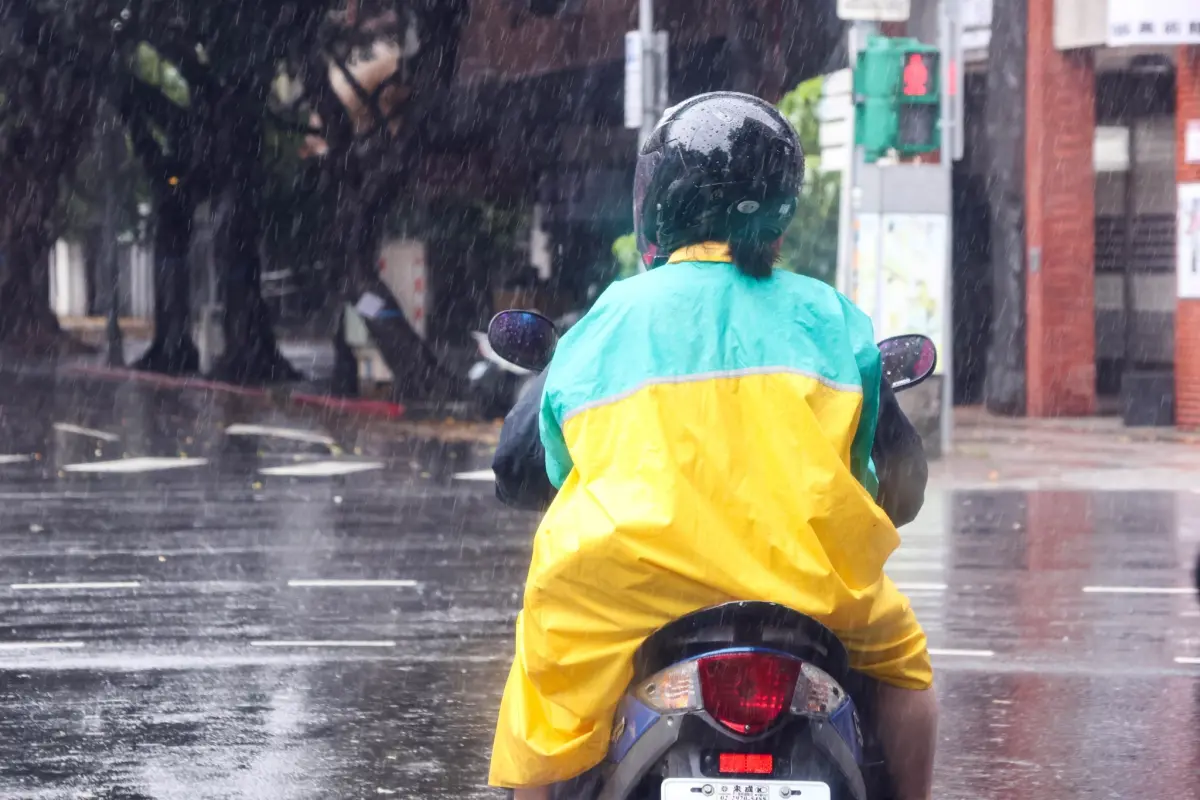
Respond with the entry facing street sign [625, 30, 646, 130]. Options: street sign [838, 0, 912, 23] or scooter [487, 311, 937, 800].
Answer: the scooter

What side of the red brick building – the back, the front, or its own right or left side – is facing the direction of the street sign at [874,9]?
front

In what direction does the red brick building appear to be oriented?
toward the camera

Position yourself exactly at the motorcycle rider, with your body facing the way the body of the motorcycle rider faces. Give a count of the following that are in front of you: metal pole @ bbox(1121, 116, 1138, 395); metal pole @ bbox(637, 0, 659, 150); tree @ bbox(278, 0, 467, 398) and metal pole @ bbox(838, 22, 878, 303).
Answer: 4

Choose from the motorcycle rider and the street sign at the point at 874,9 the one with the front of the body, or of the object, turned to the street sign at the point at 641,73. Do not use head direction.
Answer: the motorcycle rider

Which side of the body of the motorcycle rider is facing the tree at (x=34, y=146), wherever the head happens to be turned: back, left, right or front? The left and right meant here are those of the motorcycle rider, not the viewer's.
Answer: front

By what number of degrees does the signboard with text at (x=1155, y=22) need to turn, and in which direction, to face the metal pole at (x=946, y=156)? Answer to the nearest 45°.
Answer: approximately 45° to its right

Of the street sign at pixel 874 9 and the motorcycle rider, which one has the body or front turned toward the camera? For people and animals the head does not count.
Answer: the street sign

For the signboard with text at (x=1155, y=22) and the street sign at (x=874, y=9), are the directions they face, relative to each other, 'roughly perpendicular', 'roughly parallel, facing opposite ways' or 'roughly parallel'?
roughly parallel

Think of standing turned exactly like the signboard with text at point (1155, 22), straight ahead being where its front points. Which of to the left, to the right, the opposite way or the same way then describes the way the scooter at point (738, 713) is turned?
the opposite way

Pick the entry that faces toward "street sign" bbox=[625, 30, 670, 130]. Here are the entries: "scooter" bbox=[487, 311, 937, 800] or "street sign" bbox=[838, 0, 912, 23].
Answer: the scooter

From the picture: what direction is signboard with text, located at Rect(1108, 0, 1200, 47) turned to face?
toward the camera

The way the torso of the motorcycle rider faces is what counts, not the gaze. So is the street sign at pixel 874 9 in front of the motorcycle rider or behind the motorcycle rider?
in front

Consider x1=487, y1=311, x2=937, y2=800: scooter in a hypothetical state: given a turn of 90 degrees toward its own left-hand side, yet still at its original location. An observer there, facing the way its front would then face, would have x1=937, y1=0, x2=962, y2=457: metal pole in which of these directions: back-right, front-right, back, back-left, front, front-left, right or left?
right

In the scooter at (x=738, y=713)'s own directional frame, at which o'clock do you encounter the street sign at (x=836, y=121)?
The street sign is roughly at 12 o'clock from the scooter.

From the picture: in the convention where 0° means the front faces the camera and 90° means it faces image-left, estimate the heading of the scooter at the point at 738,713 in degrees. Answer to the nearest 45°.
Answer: approximately 180°
